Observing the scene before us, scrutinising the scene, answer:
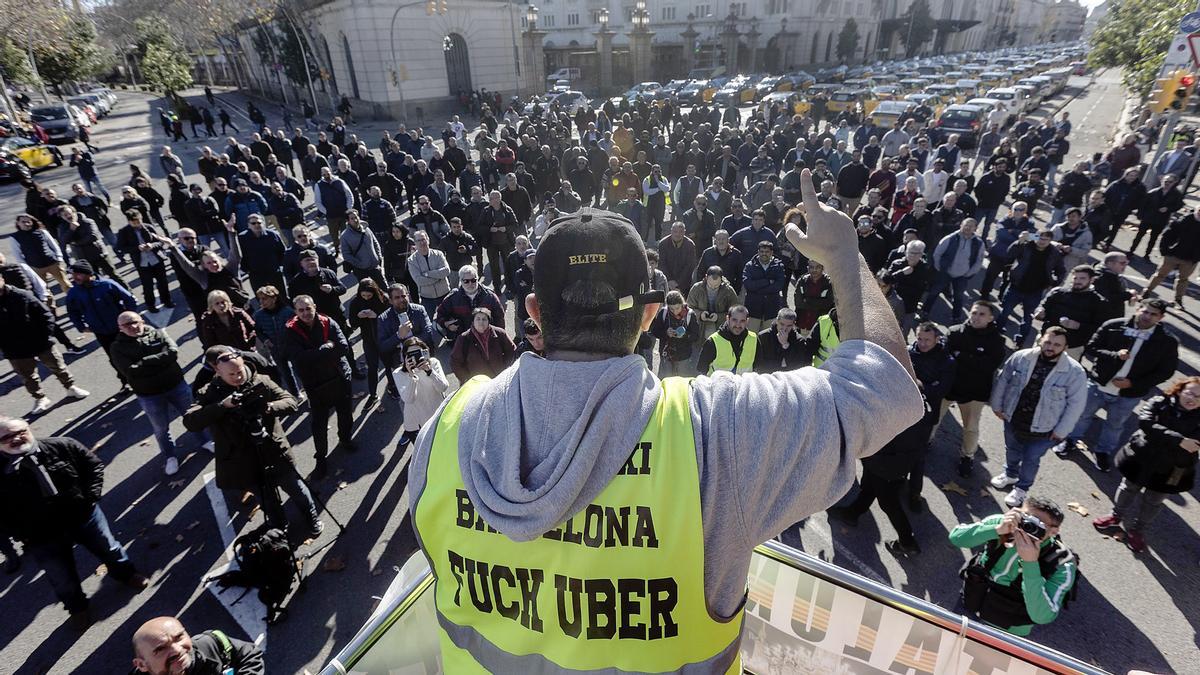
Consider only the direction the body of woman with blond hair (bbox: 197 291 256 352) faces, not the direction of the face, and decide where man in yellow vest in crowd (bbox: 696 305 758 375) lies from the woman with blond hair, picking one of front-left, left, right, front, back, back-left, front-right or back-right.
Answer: front-left

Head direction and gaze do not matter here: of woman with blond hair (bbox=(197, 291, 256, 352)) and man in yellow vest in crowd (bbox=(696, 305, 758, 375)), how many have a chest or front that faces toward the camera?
2

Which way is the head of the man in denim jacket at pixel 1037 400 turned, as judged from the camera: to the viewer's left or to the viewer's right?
to the viewer's left

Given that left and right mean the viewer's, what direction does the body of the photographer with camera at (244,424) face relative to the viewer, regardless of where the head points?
facing the viewer and to the right of the viewer

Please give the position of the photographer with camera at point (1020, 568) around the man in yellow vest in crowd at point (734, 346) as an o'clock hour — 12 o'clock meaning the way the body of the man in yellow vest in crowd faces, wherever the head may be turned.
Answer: The photographer with camera is roughly at 11 o'clock from the man in yellow vest in crowd.

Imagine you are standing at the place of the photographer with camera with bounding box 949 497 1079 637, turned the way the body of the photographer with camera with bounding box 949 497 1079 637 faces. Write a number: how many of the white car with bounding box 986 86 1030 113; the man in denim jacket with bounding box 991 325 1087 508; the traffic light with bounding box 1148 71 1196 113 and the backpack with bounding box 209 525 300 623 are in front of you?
1

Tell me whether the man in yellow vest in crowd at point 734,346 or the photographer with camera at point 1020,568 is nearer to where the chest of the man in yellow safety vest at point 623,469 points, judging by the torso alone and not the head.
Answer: the man in yellow vest in crowd

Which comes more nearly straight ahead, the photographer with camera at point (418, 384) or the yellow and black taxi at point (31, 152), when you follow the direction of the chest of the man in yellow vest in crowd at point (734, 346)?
the photographer with camera

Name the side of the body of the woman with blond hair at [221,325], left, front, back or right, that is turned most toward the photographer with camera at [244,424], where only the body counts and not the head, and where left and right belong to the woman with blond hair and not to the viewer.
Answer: front

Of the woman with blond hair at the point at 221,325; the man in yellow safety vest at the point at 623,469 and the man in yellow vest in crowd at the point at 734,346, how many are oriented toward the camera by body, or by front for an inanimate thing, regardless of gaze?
2

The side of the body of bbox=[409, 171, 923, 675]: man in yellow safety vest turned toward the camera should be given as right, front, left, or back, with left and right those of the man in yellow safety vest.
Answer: back

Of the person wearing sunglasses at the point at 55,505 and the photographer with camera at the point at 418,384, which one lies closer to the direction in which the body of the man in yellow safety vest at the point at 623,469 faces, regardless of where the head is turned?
the photographer with camera
